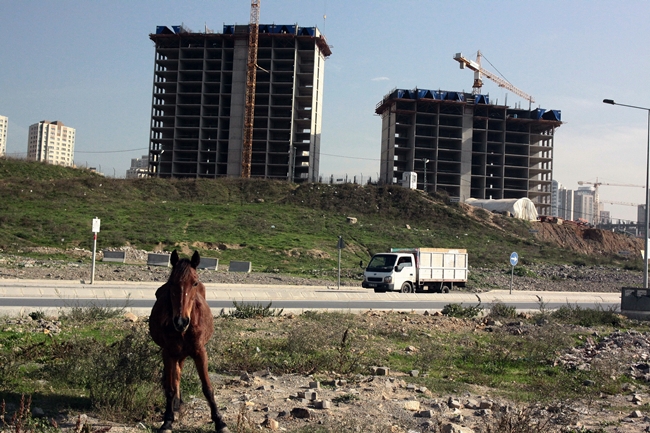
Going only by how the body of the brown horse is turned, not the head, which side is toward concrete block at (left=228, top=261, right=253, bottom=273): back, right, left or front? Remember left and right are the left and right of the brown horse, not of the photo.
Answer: back

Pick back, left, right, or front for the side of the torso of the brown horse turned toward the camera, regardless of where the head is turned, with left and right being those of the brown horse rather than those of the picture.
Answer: front

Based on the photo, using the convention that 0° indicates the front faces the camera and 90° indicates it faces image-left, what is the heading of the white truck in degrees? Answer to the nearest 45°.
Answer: approximately 45°

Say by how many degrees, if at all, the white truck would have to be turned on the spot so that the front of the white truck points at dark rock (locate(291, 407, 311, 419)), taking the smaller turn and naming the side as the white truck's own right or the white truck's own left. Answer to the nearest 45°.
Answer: approximately 45° to the white truck's own left

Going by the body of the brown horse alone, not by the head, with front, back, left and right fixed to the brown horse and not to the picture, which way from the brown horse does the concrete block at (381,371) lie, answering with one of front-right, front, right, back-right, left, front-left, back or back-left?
back-left

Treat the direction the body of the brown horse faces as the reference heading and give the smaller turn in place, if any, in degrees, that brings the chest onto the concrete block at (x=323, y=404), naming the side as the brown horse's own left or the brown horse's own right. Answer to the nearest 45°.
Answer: approximately 135° to the brown horse's own left

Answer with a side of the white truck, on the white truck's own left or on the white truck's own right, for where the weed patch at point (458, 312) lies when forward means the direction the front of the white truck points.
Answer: on the white truck's own left

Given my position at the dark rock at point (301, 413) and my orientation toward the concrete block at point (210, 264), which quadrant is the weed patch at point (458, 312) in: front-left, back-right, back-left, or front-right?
front-right

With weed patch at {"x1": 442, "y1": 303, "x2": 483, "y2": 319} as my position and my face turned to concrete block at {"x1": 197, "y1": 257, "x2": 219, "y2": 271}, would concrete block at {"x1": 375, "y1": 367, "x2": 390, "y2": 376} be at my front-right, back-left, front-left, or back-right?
back-left

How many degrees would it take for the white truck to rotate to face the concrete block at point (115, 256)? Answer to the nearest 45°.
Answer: approximately 45° to its right

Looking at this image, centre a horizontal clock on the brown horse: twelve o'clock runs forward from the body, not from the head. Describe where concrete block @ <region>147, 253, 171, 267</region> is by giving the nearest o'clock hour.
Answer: The concrete block is roughly at 6 o'clock from the brown horse.

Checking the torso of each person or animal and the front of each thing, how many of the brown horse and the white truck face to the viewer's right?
0

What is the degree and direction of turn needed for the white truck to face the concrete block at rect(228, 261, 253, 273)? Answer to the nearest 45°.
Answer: approximately 45° to its right

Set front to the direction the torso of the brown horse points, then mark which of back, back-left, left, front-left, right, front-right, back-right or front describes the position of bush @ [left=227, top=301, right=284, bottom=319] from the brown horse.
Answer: back

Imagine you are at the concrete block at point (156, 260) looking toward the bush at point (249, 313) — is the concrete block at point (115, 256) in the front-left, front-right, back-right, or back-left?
back-right
